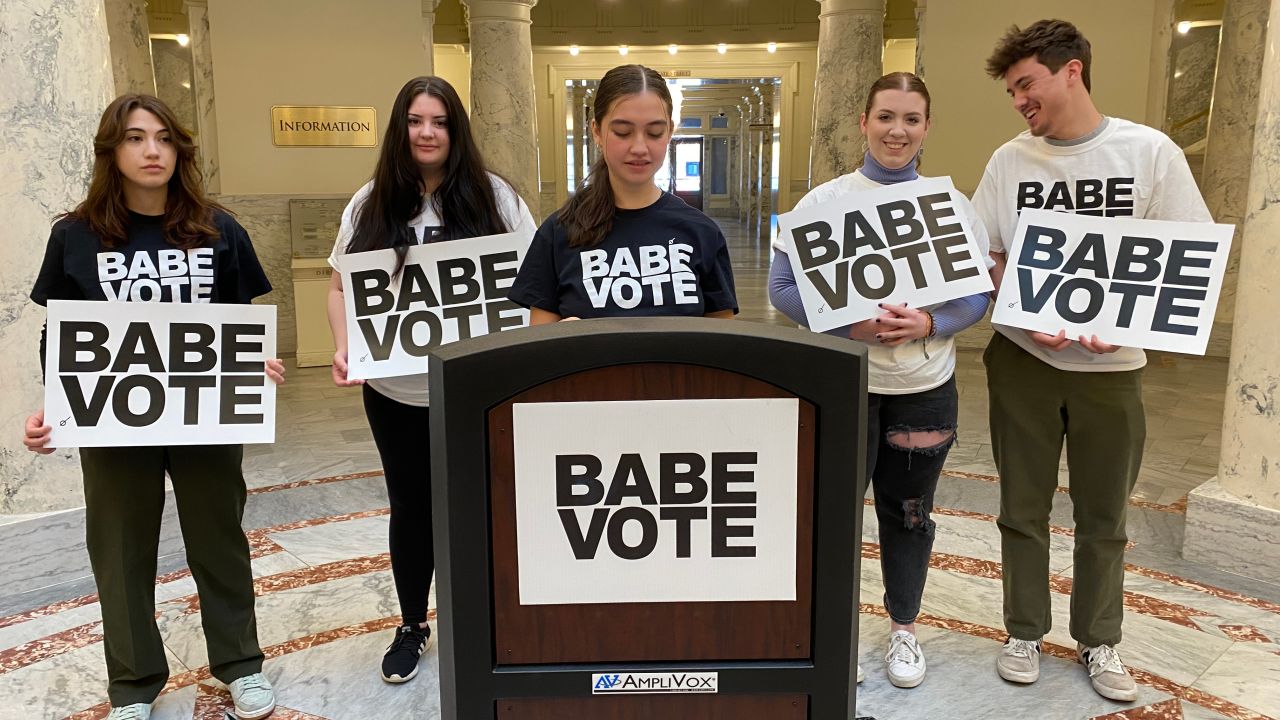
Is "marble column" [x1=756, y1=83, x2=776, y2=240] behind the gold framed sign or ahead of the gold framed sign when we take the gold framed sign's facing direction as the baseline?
behind

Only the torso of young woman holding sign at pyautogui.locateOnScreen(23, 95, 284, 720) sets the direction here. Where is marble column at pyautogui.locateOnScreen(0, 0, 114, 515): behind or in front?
behind

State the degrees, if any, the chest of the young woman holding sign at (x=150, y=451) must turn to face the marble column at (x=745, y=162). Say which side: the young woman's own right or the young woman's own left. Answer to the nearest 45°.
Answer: approximately 135° to the young woman's own left

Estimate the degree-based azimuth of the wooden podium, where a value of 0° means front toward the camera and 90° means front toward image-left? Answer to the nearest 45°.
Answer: approximately 0°

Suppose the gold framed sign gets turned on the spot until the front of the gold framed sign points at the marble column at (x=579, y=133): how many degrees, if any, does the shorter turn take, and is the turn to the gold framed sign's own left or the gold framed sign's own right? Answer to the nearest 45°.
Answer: approximately 180°

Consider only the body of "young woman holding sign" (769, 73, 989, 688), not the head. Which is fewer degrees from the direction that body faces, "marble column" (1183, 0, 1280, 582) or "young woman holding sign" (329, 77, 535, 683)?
the young woman holding sign
